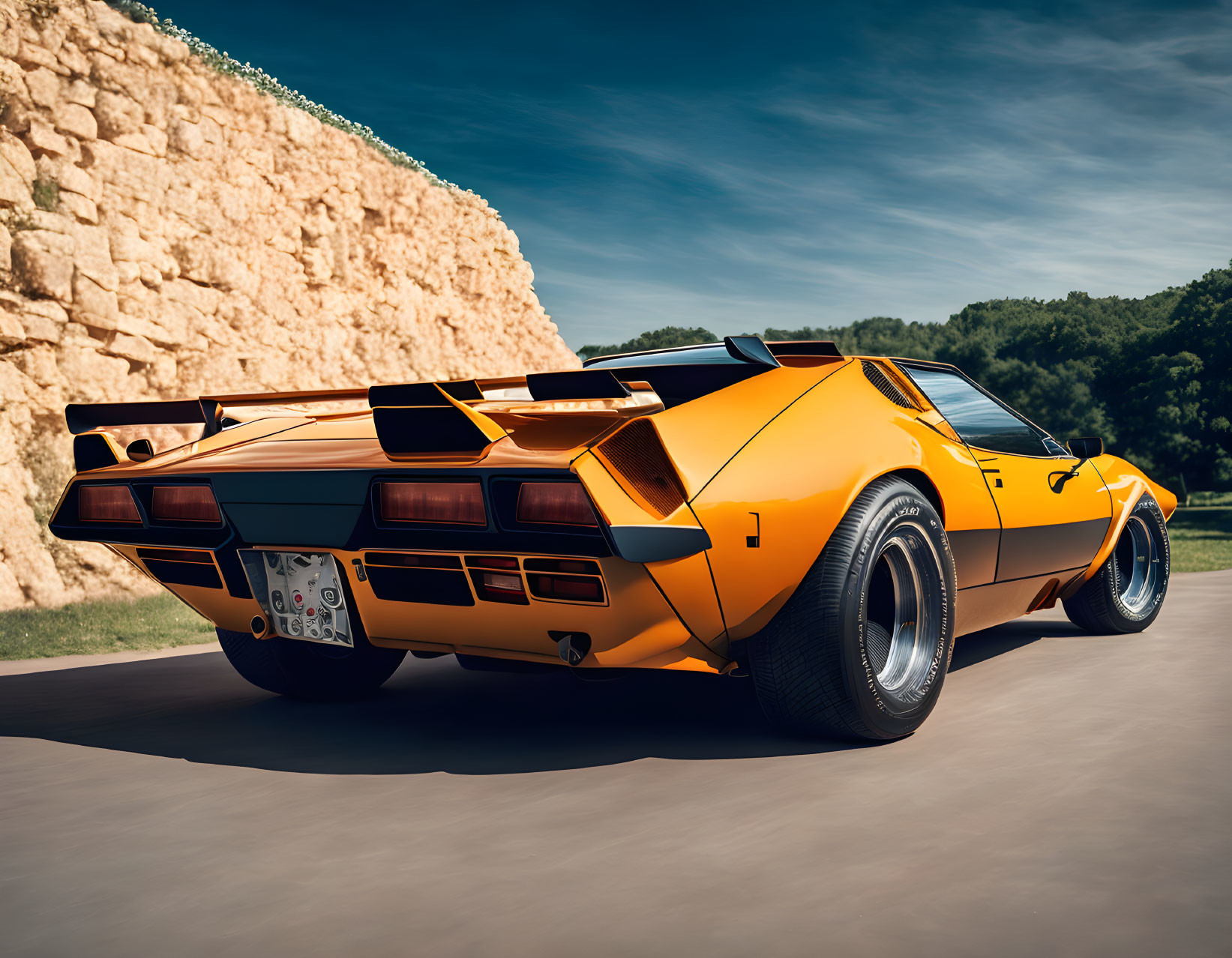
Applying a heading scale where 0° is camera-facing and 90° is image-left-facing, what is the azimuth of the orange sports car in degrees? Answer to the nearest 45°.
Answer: approximately 225°

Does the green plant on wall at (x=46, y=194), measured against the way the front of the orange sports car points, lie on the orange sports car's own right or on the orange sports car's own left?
on the orange sports car's own left
